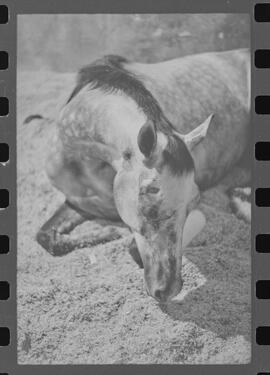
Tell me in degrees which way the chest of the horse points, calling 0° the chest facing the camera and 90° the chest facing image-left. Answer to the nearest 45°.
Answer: approximately 45°
